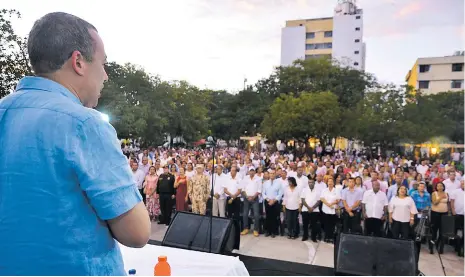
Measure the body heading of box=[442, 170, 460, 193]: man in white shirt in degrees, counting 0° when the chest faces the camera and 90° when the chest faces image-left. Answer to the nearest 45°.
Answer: approximately 0°

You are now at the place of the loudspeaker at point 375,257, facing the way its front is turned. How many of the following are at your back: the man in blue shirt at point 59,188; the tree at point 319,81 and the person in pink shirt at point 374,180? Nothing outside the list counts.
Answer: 2

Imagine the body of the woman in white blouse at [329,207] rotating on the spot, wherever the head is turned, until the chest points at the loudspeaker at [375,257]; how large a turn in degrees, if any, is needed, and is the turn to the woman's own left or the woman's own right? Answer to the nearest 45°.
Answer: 0° — they already face it

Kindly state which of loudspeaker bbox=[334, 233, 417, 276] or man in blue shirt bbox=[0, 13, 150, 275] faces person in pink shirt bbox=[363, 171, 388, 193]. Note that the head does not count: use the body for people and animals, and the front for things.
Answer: the man in blue shirt

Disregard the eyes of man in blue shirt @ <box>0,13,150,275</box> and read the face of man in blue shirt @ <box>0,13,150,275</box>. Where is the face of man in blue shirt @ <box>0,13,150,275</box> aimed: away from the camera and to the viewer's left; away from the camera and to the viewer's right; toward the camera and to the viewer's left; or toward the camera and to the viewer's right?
away from the camera and to the viewer's right

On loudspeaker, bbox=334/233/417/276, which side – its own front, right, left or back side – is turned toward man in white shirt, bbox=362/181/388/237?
back

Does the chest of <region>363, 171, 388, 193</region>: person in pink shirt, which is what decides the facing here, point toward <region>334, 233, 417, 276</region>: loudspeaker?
yes

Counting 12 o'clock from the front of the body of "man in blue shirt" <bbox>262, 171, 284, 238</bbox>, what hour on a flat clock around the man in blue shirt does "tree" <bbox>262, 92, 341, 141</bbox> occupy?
The tree is roughly at 6 o'clock from the man in blue shirt.

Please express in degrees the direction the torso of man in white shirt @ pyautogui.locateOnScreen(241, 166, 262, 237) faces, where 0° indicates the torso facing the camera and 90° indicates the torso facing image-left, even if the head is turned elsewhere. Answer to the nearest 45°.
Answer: approximately 0°

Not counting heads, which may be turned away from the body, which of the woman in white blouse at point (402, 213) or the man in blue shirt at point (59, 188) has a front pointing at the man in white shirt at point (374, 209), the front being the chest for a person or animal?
the man in blue shirt
